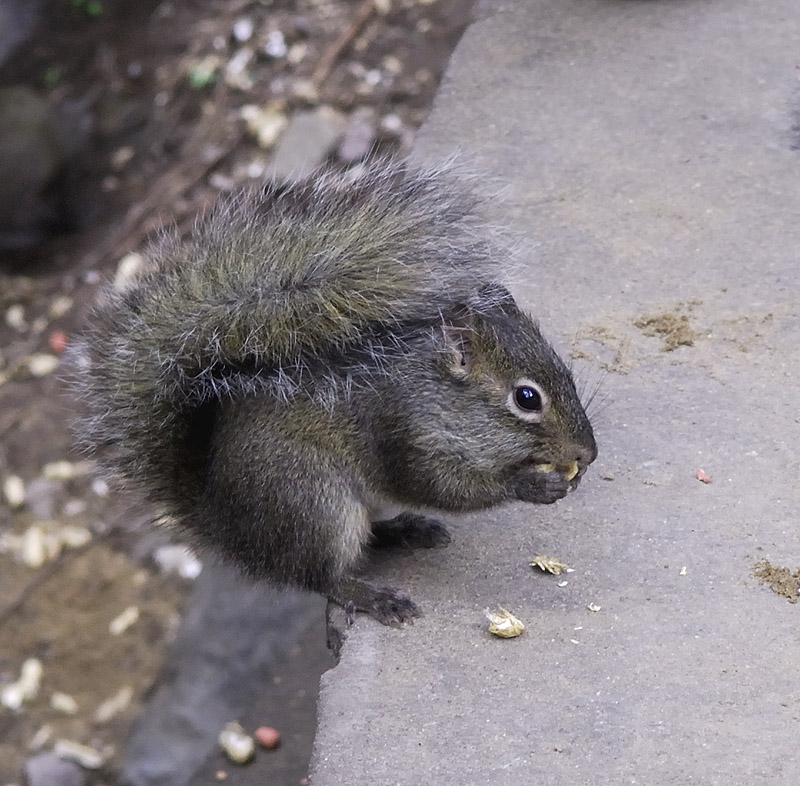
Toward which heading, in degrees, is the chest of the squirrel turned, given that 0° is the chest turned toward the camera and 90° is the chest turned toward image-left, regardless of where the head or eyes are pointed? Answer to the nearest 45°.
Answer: approximately 270°

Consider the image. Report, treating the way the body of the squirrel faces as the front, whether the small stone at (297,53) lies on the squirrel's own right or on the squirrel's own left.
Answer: on the squirrel's own left

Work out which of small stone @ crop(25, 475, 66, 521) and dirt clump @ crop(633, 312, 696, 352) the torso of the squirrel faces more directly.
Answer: the dirt clump

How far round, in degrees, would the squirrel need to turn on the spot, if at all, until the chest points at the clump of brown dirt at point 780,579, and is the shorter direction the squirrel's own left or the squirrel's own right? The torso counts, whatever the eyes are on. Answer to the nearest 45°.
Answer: approximately 45° to the squirrel's own right
